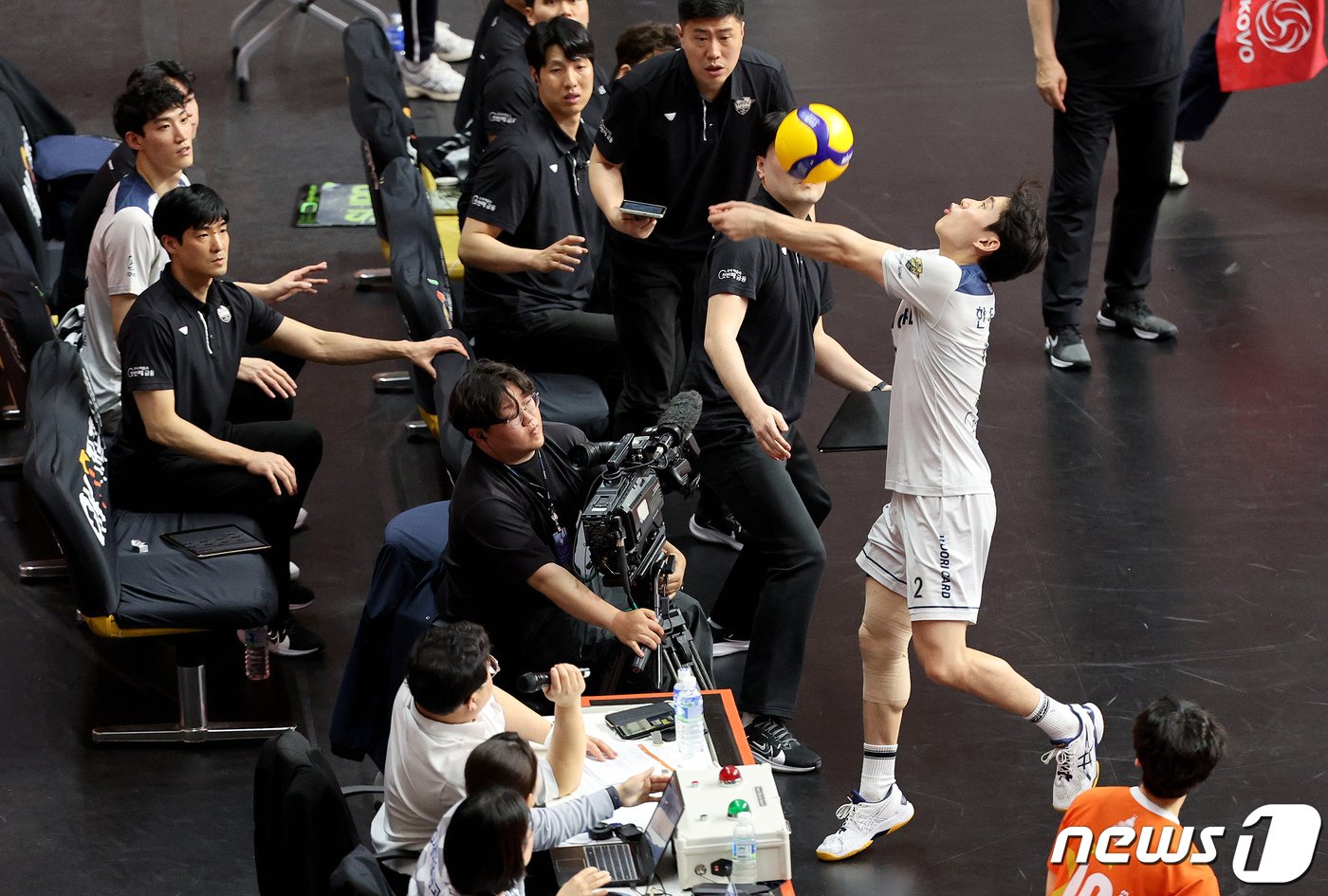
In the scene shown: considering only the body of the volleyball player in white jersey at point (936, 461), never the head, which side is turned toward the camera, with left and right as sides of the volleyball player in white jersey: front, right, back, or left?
left

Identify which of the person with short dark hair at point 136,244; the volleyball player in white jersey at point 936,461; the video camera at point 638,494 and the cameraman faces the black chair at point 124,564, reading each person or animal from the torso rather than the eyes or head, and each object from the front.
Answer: the volleyball player in white jersey

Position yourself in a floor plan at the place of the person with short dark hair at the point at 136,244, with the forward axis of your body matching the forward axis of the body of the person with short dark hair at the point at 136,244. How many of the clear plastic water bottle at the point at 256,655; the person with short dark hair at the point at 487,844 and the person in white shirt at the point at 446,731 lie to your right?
3

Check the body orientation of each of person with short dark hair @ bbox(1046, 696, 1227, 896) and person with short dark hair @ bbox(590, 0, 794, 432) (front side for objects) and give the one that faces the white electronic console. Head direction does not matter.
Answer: person with short dark hair @ bbox(590, 0, 794, 432)

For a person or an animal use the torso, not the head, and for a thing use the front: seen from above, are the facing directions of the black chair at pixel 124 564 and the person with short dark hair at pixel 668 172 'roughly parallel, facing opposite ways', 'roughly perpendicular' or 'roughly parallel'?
roughly perpendicular

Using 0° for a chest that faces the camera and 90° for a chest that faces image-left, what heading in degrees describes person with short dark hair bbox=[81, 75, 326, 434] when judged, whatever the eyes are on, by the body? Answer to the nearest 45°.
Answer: approximately 270°

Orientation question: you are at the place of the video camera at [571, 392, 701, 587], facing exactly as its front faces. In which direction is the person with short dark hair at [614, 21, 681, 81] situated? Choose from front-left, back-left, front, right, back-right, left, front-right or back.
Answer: front-left

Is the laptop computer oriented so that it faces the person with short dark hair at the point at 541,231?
no

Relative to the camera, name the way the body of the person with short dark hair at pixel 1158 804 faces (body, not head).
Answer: away from the camera

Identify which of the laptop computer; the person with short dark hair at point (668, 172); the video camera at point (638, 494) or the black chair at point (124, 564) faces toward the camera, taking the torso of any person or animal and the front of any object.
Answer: the person with short dark hair

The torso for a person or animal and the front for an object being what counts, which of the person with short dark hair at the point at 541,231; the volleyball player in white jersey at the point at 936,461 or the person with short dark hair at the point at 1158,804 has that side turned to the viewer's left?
the volleyball player in white jersey

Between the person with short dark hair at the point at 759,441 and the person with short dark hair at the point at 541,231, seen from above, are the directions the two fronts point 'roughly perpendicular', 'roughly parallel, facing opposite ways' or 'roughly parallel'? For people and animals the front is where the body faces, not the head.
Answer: roughly parallel

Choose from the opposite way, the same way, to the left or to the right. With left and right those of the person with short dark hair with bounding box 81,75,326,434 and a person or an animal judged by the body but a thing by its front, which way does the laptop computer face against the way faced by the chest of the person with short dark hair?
the opposite way

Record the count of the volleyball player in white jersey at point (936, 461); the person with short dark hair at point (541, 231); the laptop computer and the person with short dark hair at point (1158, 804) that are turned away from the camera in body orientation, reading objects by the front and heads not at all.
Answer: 1

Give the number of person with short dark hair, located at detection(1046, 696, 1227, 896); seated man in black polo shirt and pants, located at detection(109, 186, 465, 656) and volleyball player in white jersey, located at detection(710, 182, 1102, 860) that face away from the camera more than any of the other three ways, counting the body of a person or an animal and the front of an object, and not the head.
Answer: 1

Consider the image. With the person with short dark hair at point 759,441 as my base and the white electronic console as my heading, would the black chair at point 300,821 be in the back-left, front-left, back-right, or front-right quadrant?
front-right
